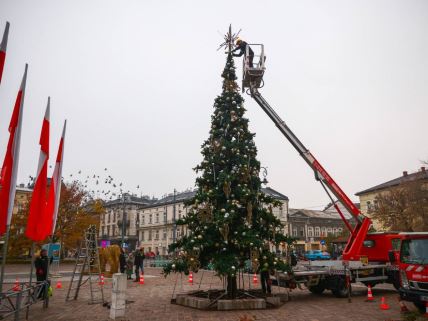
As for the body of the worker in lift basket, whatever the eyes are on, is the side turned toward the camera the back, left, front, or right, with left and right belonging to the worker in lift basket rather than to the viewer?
left

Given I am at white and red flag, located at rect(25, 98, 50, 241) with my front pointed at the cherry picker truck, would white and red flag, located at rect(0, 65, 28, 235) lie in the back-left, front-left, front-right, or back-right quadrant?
back-right

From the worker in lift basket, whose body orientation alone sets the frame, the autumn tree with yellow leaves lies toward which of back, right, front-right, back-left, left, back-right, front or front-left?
front-right

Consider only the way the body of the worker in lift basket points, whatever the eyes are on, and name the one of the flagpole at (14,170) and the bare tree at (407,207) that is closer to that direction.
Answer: the flagpole

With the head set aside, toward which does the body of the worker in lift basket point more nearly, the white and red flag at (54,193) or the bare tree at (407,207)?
the white and red flag

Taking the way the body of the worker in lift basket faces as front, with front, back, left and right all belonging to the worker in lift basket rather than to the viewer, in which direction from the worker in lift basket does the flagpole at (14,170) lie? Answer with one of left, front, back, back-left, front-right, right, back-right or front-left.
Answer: front-left

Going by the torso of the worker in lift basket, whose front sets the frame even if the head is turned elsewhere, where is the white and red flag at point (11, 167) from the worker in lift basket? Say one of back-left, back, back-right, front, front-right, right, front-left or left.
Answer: front-left
